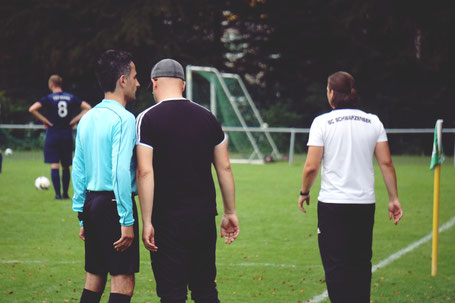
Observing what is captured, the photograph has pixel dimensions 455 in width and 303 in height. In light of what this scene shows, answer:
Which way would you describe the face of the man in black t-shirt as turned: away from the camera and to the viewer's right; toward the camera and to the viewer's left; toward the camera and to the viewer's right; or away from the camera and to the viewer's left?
away from the camera and to the viewer's left

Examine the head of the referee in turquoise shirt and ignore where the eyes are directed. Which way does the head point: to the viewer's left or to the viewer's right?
to the viewer's right

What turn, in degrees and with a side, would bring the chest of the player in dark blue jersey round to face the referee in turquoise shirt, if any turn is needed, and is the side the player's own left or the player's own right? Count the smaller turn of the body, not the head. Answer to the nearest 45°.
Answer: approximately 180°

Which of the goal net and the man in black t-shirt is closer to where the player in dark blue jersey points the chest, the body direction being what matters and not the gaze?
the goal net

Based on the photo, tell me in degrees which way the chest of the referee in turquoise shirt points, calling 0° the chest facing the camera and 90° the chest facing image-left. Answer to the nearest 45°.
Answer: approximately 225°

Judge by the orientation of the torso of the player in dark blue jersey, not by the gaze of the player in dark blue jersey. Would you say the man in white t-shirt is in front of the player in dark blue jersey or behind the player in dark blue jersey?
behind

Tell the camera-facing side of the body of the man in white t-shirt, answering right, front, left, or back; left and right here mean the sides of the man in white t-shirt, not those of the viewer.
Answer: back

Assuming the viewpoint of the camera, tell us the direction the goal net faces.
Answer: facing to the left of the viewer

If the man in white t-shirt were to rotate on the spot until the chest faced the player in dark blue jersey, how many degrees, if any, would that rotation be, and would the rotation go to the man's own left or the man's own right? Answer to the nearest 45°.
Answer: approximately 45° to the man's own left

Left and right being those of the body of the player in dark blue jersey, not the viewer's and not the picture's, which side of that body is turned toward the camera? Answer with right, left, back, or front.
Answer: back

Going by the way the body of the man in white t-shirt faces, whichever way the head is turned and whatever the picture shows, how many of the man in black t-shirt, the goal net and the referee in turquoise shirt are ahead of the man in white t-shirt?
1

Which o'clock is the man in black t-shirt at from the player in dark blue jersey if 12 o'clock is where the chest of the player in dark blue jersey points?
The man in black t-shirt is roughly at 6 o'clock from the player in dark blue jersey.

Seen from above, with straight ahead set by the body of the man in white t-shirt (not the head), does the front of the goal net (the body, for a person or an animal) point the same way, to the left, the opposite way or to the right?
to the left

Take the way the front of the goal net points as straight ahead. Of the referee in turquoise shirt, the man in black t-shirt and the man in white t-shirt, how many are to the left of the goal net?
3

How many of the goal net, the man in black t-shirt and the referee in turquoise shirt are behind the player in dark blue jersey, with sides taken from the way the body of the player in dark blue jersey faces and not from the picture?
2

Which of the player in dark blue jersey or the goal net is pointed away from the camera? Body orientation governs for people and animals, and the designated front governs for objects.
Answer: the player in dark blue jersey

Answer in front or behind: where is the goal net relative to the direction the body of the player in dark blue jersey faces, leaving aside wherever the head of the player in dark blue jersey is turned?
in front
